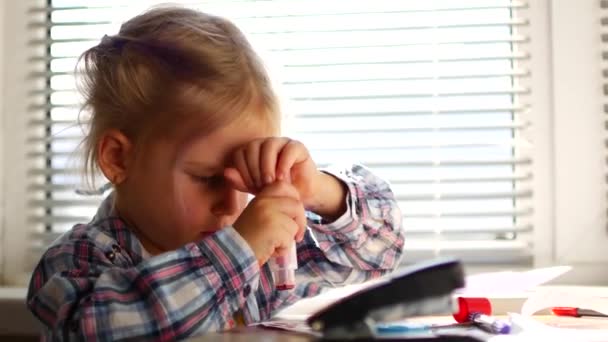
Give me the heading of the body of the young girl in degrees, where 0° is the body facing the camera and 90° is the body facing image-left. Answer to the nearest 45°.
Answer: approximately 315°

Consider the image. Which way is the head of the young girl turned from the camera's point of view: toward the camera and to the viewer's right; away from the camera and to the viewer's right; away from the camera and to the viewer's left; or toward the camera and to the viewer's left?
toward the camera and to the viewer's right

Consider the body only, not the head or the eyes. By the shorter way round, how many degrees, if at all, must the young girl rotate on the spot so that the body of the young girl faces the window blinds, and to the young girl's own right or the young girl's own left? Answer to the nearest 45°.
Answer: approximately 90° to the young girl's own left
